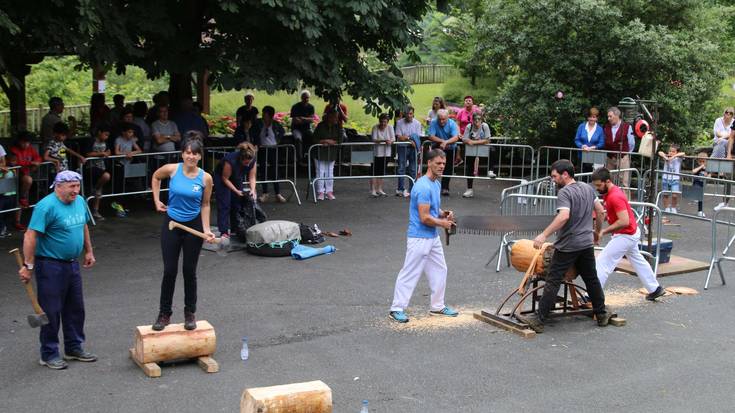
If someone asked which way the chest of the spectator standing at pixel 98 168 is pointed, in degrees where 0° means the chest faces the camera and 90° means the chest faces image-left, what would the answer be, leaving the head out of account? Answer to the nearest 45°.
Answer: approximately 315°

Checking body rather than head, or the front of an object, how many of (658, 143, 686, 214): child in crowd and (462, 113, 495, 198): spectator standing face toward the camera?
2

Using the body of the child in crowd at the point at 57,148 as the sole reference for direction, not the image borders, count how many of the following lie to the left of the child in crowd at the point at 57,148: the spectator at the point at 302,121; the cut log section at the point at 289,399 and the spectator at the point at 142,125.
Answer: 2

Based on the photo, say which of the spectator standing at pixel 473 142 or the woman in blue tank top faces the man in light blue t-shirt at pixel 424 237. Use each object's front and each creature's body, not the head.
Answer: the spectator standing

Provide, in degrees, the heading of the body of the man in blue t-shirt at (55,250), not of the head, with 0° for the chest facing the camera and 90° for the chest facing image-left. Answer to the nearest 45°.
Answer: approximately 315°

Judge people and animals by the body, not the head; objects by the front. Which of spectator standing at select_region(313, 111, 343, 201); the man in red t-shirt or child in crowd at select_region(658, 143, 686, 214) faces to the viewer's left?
the man in red t-shirt

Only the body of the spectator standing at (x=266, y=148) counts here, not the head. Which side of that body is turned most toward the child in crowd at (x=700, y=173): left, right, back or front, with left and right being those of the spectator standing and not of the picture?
left

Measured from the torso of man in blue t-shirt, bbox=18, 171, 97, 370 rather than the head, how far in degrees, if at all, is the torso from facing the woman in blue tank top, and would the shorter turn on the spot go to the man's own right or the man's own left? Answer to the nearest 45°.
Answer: approximately 45° to the man's own left
